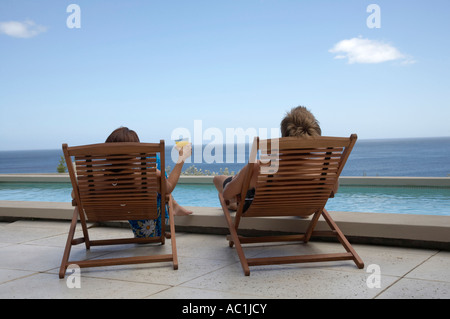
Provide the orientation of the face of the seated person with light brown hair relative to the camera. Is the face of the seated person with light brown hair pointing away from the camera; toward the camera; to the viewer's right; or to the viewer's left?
away from the camera

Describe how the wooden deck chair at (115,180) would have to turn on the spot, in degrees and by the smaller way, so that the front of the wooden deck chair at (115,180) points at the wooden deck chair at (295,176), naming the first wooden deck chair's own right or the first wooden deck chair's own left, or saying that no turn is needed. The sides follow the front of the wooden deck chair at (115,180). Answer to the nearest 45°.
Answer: approximately 90° to the first wooden deck chair's own right

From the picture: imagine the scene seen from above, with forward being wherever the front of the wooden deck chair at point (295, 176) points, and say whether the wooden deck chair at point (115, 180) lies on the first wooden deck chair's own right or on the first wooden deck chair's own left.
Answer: on the first wooden deck chair's own left

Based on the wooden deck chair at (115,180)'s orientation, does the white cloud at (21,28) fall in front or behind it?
in front

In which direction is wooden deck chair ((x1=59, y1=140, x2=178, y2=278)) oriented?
away from the camera

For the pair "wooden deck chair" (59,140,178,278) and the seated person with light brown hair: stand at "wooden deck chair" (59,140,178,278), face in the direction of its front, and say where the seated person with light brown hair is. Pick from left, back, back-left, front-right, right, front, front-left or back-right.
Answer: right

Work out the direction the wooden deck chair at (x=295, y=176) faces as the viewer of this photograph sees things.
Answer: facing away from the viewer and to the left of the viewer
